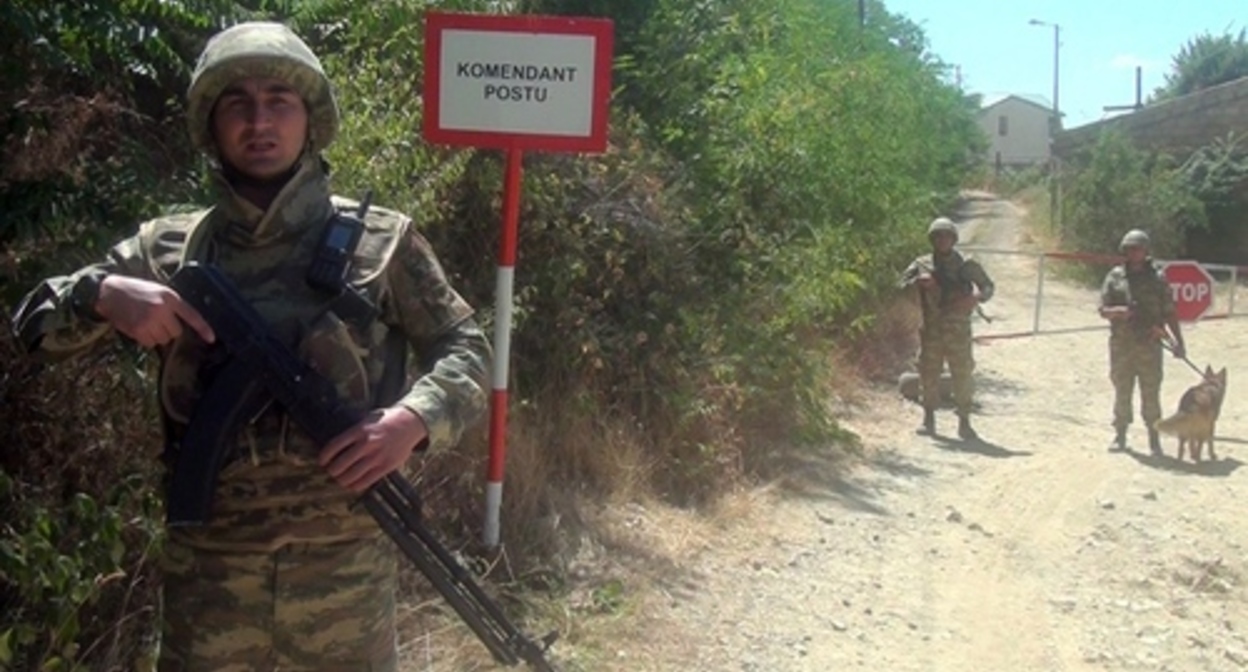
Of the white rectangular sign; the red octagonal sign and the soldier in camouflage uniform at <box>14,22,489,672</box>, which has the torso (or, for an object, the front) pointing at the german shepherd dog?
the red octagonal sign

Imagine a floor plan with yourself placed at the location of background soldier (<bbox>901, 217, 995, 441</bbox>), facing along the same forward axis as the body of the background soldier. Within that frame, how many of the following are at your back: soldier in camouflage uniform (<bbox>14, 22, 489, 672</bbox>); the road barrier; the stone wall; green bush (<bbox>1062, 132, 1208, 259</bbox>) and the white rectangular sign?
3

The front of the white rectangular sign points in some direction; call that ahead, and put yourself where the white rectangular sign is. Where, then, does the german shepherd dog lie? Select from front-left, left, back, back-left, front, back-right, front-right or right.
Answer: back-left

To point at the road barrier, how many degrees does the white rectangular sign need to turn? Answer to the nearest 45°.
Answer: approximately 135° to its left

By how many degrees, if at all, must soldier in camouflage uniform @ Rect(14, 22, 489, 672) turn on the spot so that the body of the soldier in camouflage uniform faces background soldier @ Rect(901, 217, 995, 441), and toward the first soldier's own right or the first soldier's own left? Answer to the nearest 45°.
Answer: approximately 135° to the first soldier's own left

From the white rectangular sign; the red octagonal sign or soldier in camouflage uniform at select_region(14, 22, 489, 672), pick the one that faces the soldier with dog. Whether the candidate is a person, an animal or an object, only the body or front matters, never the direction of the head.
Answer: the red octagonal sign

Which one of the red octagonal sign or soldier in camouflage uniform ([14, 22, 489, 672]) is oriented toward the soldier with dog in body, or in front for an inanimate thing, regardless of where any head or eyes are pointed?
the red octagonal sign
